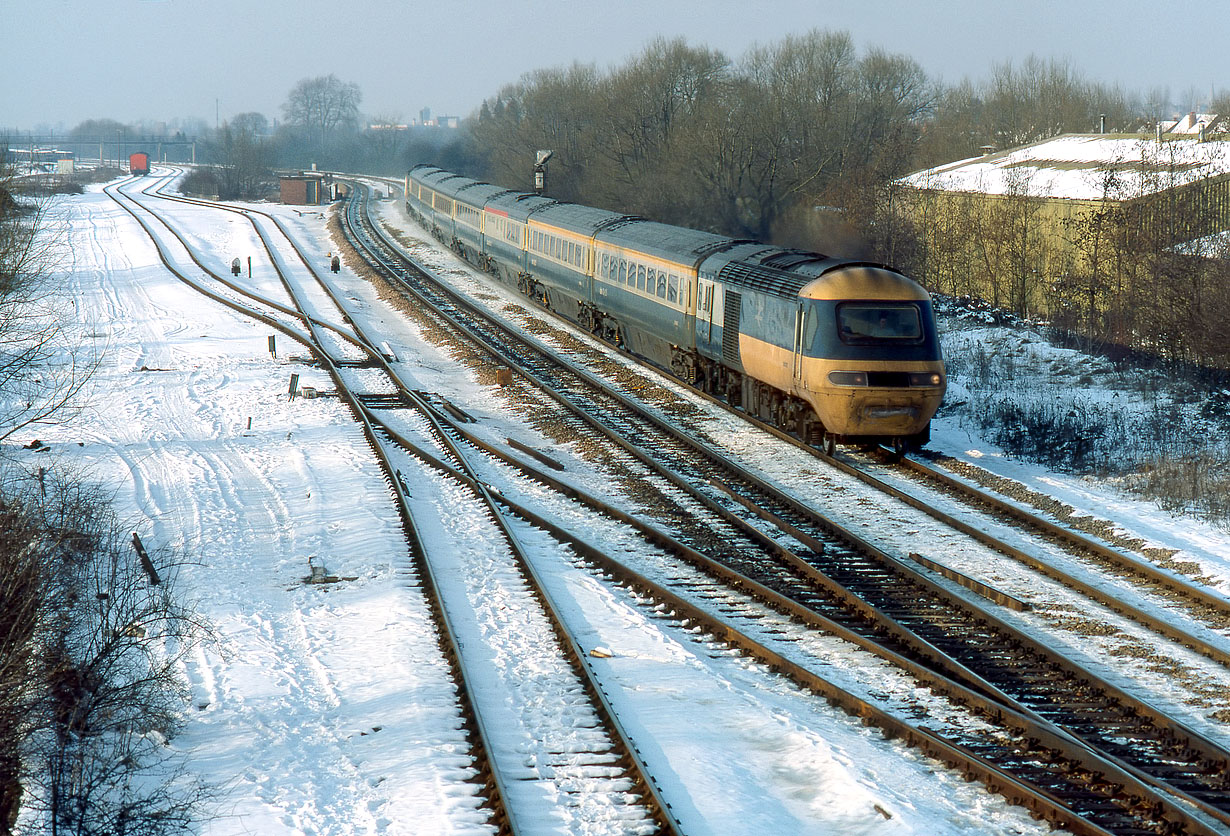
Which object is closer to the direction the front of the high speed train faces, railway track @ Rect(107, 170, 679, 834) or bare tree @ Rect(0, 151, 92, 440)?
the railway track

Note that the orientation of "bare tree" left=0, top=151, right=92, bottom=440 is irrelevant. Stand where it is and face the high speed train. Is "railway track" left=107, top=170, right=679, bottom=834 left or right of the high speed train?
right

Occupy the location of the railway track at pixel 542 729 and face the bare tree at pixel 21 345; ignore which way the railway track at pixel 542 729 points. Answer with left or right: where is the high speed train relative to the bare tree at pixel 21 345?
right

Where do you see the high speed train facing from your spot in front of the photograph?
facing the viewer and to the right of the viewer

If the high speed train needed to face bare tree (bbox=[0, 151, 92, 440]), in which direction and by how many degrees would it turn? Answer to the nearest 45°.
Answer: approximately 135° to its right

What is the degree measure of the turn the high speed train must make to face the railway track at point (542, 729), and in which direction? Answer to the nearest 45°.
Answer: approximately 45° to its right
